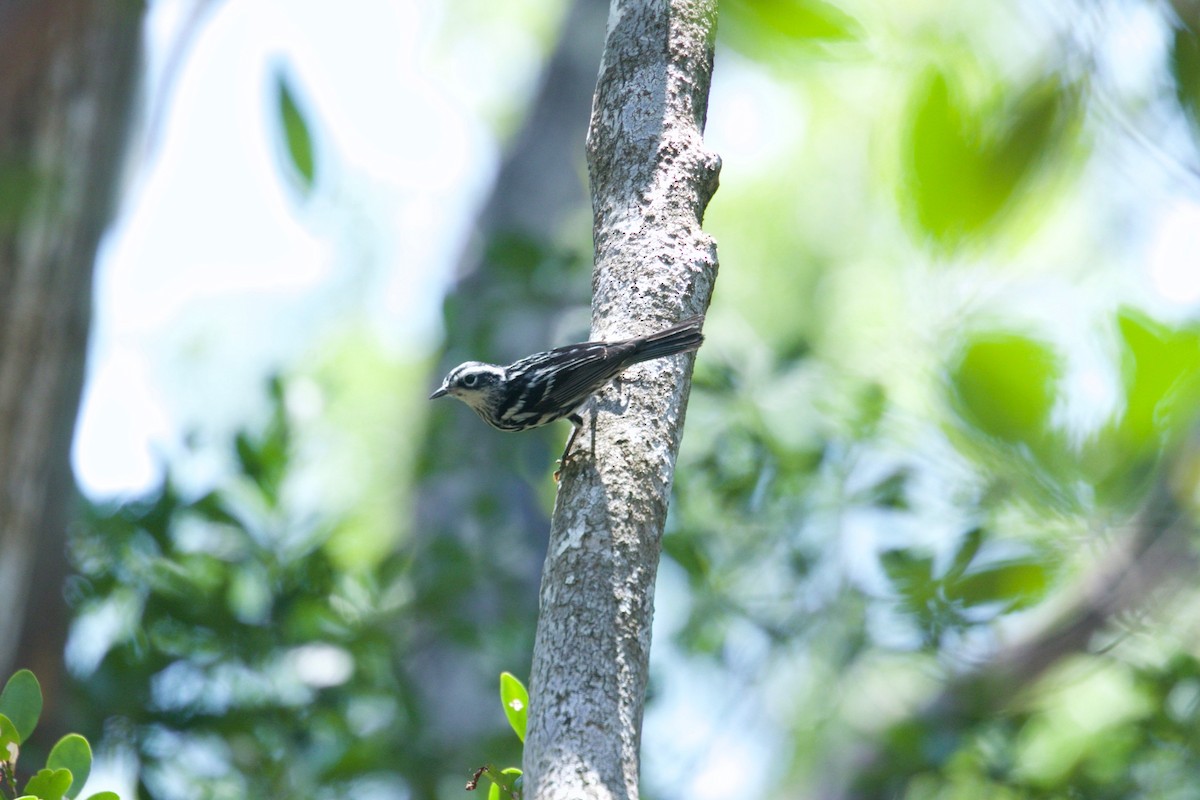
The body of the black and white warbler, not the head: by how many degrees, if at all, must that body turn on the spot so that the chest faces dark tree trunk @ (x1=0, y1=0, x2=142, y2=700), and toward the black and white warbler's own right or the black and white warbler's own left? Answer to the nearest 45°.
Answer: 0° — it already faces it

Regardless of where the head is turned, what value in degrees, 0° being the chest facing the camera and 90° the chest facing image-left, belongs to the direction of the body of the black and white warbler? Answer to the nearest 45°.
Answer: approximately 90°

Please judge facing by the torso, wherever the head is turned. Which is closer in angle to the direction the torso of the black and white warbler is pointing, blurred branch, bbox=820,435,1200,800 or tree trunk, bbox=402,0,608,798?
the tree trunk
